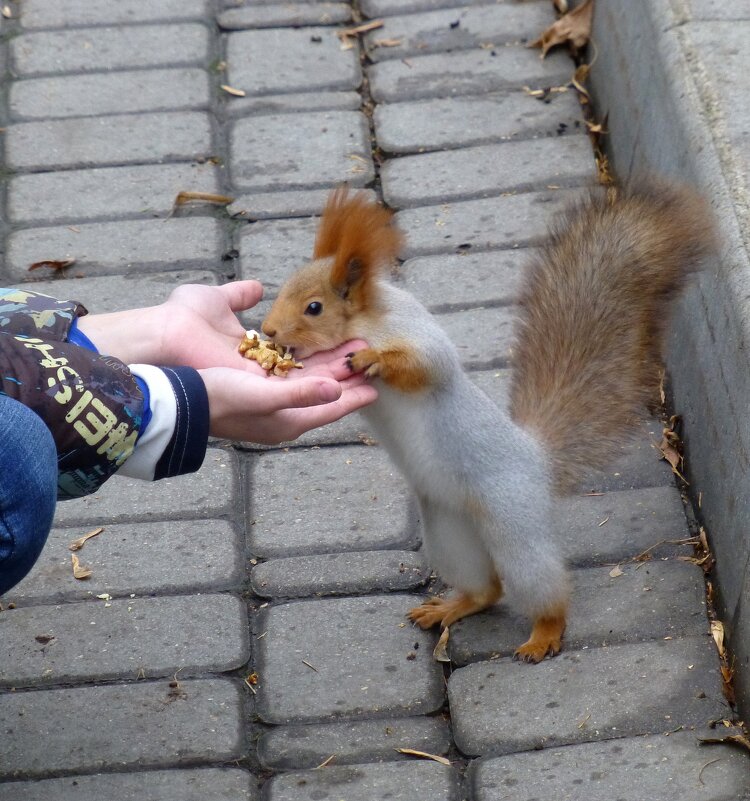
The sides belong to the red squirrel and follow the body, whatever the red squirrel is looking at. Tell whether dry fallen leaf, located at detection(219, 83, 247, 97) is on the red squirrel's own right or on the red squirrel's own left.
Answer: on the red squirrel's own right

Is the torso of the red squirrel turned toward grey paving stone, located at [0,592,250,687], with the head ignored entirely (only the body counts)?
yes

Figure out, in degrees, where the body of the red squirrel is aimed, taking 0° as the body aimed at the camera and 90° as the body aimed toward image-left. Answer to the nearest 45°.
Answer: approximately 90°

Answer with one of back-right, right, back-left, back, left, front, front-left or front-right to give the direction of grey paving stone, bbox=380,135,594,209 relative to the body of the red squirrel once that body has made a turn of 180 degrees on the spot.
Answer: left

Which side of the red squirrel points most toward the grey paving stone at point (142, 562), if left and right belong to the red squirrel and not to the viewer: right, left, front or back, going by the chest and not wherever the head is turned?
front

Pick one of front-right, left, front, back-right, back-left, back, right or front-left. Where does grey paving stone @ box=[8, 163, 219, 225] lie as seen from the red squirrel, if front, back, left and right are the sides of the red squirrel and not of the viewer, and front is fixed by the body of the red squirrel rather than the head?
front-right

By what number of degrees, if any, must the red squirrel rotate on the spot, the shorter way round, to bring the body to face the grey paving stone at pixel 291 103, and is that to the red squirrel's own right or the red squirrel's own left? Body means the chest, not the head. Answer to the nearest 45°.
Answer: approximately 45° to the red squirrel's own right

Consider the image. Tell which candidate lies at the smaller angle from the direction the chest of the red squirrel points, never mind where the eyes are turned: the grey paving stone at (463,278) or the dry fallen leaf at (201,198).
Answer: the dry fallen leaf
